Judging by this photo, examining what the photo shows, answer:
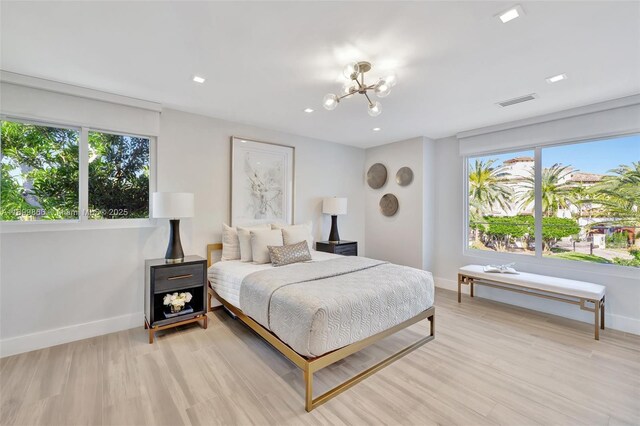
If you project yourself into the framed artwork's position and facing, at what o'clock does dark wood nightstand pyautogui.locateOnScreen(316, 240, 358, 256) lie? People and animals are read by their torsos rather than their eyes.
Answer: The dark wood nightstand is roughly at 10 o'clock from the framed artwork.

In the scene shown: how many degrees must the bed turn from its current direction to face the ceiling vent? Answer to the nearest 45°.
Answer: approximately 45° to its left

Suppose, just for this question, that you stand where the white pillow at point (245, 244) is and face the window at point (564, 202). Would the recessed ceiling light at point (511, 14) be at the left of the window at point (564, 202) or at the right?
right

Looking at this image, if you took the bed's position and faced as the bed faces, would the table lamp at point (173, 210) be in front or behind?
behind

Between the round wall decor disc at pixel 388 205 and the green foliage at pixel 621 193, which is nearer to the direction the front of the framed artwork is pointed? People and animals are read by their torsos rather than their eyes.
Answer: the green foliage

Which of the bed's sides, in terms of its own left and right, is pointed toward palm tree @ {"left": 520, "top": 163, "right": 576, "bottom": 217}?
left

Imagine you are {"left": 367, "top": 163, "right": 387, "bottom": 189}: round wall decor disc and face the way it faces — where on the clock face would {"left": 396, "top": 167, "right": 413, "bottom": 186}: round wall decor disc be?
{"left": 396, "top": 167, "right": 413, "bottom": 186}: round wall decor disc is roughly at 9 o'clock from {"left": 367, "top": 163, "right": 387, "bottom": 189}: round wall decor disc.

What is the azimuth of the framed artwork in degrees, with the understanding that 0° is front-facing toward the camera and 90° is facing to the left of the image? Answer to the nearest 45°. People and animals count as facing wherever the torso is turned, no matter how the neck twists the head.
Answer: approximately 315°

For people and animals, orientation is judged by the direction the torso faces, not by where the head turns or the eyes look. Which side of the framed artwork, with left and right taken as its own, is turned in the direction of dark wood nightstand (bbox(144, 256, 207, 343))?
right
